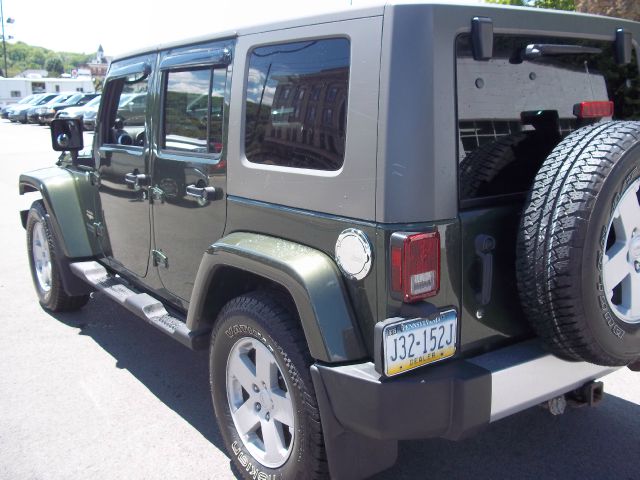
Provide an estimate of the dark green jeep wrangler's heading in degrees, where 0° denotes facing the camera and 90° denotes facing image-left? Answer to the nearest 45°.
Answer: approximately 135°

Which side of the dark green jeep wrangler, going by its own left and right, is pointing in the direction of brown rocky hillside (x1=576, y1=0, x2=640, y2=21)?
right
